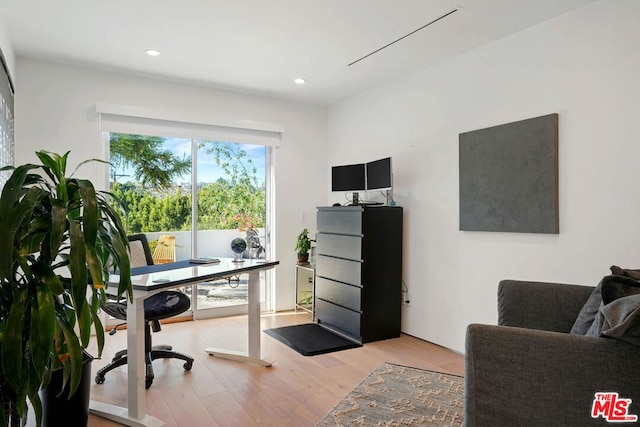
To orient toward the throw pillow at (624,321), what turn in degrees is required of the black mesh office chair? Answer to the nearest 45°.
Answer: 0° — it already faces it

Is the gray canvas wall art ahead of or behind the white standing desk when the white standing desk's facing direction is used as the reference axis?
behind

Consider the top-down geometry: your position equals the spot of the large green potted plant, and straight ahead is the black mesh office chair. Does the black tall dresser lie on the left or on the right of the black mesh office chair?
right

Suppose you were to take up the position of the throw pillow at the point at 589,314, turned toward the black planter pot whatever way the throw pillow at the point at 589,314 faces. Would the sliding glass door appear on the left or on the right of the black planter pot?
right

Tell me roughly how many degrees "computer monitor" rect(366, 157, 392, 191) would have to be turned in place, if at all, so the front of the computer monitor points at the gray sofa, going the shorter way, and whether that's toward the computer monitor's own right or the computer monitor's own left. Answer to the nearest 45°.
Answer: approximately 45° to the computer monitor's own left

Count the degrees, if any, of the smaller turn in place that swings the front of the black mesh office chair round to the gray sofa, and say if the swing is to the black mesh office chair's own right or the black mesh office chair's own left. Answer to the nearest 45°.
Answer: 0° — it already faces it

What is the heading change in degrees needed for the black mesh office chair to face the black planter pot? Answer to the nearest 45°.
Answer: approximately 90° to its right

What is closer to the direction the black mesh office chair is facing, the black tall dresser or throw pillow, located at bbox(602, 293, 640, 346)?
the throw pillow

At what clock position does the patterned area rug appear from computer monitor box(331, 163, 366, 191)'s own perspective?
The patterned area rug is roughly at 10 o'clock from the computer monitor.

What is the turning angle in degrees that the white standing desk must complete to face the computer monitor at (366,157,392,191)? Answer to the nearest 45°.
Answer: approximately 90° to its right

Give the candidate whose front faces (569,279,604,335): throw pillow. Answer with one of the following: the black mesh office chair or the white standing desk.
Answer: the black mesh office chair
